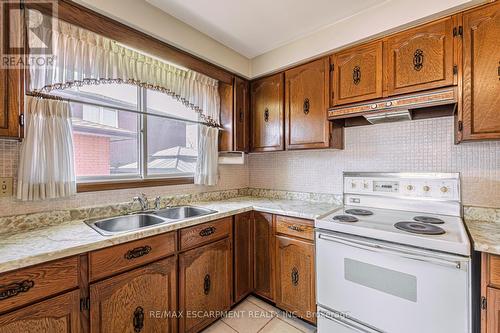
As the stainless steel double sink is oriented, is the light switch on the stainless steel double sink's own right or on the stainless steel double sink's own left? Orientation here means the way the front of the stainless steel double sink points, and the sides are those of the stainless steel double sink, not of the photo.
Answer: on the stainless steel double sink's own right

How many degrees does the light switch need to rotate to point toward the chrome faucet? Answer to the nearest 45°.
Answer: approximately 90° to its left

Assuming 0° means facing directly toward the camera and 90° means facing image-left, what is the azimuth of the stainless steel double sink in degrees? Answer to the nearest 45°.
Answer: approximately 315°

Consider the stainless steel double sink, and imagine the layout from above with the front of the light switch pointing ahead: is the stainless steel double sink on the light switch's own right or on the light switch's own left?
on the light switch's own left

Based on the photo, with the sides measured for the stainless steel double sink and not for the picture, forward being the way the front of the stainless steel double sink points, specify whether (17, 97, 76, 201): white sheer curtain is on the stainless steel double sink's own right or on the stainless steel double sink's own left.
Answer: on the stainless steel double sink's own right
